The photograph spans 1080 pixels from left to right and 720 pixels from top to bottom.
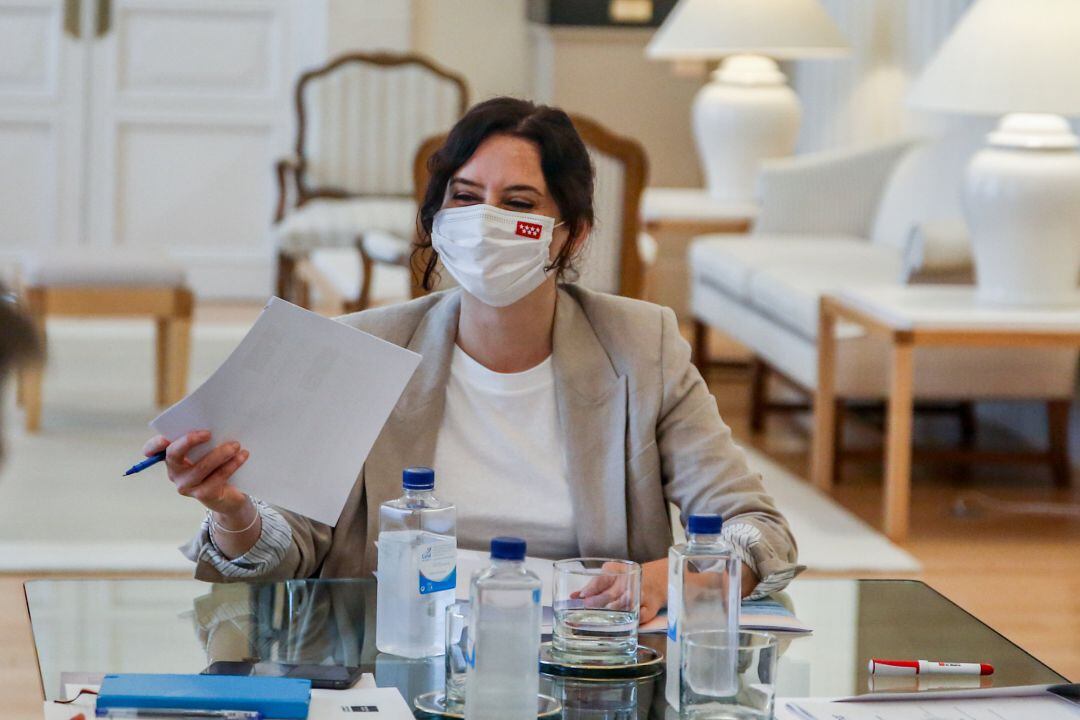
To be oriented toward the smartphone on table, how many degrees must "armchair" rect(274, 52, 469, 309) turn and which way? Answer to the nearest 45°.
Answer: approximately 45° to its left

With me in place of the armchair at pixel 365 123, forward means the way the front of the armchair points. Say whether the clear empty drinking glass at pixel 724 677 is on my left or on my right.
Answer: on my left

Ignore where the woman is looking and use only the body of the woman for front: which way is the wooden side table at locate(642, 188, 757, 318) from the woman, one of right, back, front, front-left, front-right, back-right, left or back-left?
back

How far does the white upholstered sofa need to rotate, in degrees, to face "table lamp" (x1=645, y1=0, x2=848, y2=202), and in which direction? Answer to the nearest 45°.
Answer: approximately 135° to its right

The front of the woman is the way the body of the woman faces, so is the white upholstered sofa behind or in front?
behind

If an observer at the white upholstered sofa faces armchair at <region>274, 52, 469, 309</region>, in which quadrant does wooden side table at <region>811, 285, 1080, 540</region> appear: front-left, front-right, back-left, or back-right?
back-left

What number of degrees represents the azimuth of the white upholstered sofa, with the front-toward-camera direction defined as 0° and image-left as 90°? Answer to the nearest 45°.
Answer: approximately 45°

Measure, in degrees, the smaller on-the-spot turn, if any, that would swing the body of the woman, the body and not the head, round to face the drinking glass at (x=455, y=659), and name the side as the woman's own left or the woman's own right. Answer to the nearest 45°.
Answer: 0° — they already face it

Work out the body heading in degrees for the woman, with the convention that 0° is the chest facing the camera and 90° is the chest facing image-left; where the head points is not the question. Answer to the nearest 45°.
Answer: approximately 0°

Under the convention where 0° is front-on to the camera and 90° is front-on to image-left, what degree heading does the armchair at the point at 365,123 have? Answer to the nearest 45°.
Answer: approximately 45°
